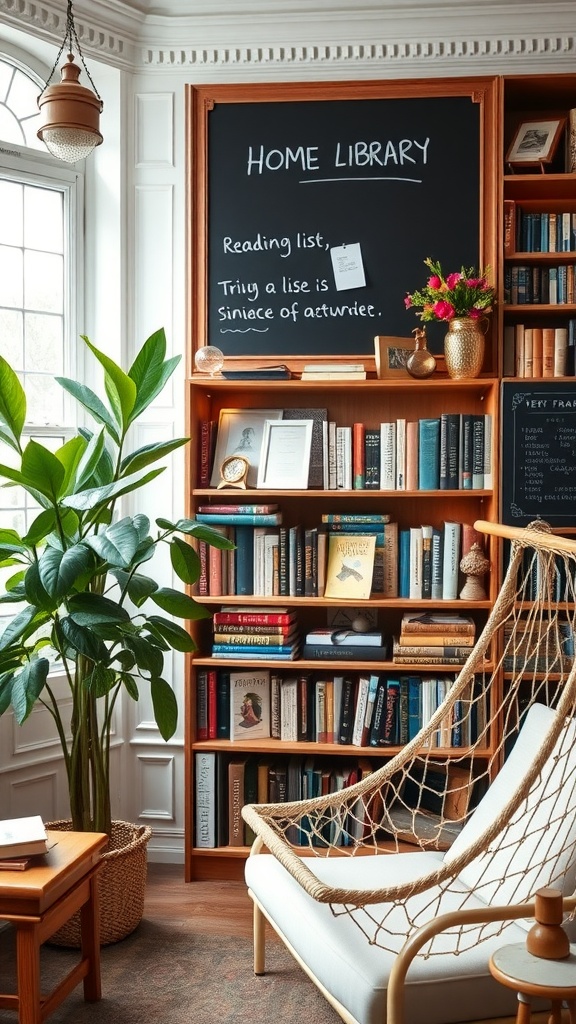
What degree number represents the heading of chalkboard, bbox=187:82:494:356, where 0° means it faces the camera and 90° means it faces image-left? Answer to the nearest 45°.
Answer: approximately 0°

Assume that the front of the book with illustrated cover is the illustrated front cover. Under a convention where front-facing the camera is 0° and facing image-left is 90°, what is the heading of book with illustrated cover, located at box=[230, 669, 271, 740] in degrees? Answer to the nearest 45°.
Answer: approximately 0°
